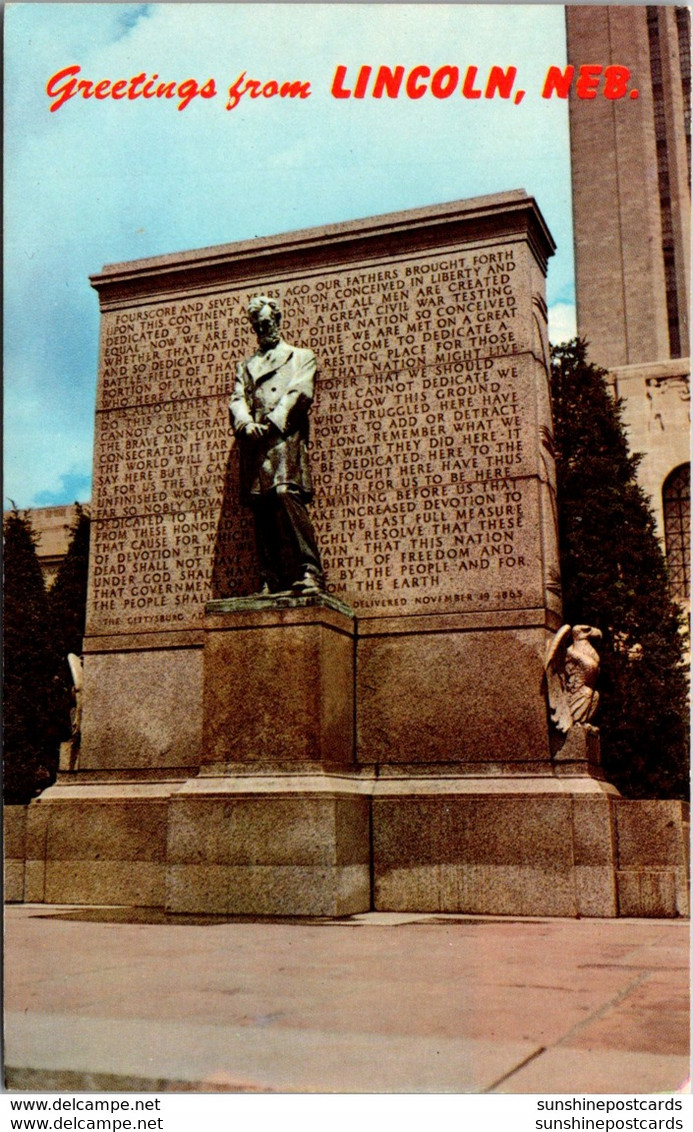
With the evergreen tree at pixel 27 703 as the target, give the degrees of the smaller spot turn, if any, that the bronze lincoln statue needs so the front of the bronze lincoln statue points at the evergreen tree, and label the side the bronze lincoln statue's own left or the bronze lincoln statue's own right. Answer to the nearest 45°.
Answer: approximately 135° to the bronze lincoln statue's own right

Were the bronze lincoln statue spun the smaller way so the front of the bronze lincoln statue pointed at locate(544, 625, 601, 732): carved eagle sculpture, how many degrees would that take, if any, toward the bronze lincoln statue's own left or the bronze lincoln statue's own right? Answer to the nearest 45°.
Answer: approximately 135° to the bronze lincoln statue's own left

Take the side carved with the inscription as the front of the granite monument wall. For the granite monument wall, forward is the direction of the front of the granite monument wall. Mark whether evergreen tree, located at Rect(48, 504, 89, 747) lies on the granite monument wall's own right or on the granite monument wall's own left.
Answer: on the granite monument wall's own right

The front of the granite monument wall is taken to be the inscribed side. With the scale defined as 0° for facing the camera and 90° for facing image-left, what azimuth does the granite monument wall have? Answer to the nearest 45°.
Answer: approximately 45°

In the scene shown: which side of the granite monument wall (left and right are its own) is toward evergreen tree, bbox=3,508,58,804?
right
